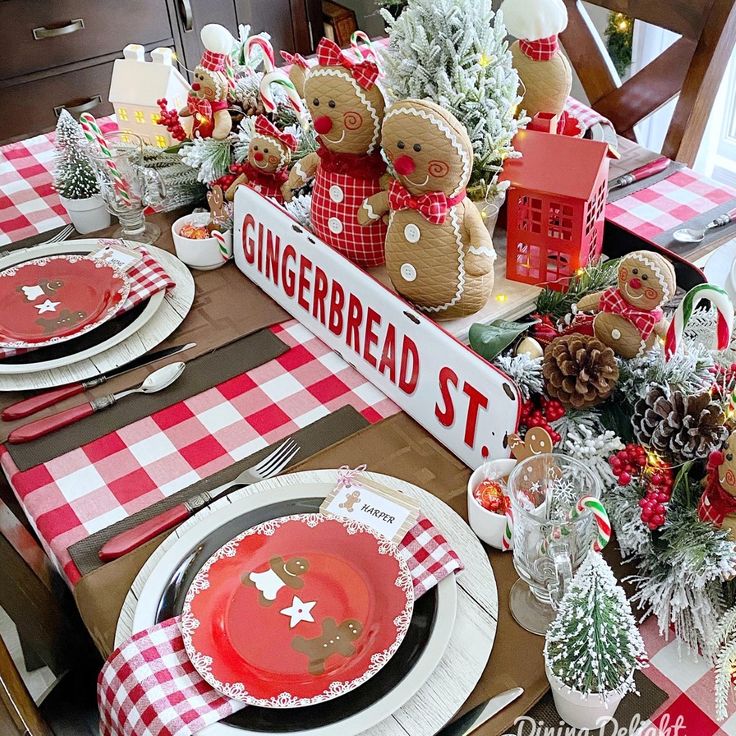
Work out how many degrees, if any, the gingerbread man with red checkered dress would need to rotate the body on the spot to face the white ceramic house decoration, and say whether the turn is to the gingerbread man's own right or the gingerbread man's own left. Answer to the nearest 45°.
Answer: approximately 90° to the gingerbread man's own right

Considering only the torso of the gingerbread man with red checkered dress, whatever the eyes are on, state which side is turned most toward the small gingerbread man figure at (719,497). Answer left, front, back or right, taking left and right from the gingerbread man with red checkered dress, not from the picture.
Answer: left

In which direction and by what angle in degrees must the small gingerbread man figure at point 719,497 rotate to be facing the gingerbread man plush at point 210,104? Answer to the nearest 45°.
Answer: approximately 90° to its right

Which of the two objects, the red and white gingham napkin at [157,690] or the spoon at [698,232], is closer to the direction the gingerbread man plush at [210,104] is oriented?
the red and white gingham napkin

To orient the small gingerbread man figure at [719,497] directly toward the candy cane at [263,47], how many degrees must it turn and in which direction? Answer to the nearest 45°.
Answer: approximately 90° to its right
